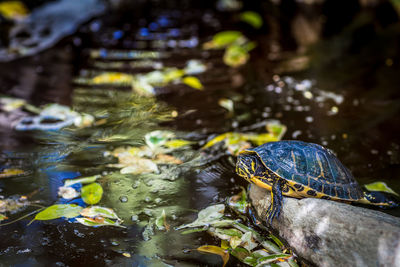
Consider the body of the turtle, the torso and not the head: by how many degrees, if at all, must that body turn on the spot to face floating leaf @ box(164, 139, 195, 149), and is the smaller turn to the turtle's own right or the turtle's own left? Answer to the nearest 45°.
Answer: approximately 45° to the turtle's own right

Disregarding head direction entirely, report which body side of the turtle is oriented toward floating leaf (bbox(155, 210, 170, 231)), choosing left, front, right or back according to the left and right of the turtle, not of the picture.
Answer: front

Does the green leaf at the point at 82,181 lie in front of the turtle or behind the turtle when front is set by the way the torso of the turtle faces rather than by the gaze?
in front

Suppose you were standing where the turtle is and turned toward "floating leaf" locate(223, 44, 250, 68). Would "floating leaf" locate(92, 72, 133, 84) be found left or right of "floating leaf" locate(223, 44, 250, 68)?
left

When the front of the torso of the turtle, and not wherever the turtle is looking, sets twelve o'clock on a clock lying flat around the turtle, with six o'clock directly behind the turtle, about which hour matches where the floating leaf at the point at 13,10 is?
The floating leaf is roughly at 1 o'clock from the turtle.

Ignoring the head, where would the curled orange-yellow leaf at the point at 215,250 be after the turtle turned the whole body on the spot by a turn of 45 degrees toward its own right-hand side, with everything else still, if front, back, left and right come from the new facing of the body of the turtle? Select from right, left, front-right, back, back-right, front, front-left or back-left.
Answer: left

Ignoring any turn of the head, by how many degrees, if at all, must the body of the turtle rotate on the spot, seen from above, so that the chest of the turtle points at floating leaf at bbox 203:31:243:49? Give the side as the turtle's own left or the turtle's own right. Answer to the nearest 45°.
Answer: approximately 45° to the turtle's own right

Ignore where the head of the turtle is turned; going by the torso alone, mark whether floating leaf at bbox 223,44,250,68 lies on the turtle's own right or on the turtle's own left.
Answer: on the turtle's own right

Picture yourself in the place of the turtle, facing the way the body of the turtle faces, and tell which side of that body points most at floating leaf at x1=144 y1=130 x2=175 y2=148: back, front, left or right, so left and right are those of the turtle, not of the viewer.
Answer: front

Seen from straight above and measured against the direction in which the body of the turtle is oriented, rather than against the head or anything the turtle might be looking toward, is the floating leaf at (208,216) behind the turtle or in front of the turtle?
in front

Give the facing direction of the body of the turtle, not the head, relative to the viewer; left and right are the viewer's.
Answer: facing to the left of the viewer

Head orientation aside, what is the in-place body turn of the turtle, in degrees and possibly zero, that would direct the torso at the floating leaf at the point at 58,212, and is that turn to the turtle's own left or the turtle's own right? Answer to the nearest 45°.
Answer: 0° — it already faces it

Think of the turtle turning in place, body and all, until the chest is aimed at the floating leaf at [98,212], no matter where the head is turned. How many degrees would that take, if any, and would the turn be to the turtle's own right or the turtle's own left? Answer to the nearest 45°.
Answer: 0° — it already faces it
